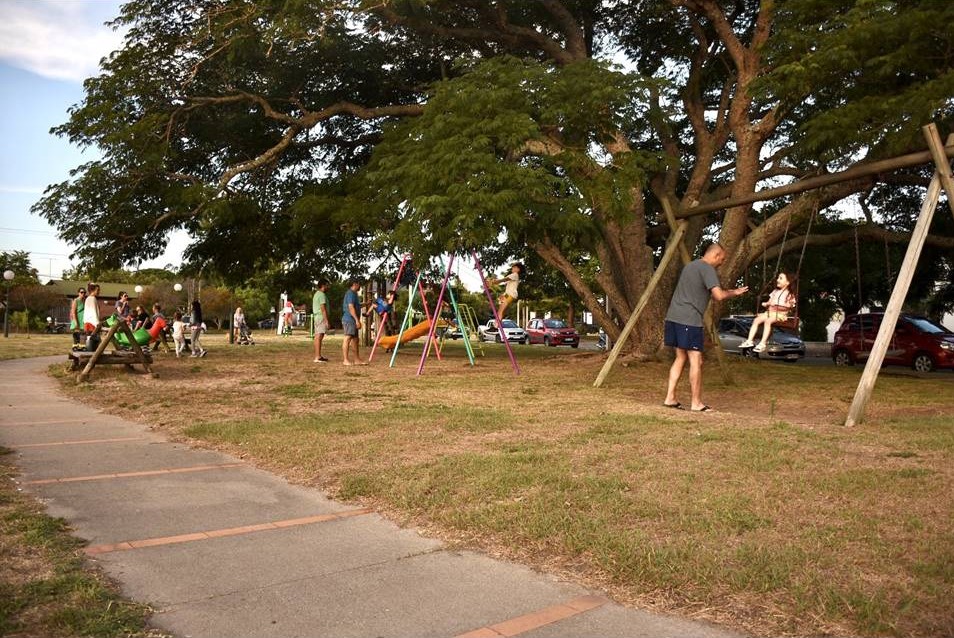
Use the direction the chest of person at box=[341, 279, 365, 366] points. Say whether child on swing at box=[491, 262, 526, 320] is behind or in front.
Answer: in front

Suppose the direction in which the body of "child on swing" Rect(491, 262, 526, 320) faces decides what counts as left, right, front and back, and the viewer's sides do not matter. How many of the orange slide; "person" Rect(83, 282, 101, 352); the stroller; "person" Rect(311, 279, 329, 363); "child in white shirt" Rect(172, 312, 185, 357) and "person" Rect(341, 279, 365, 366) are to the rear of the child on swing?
0

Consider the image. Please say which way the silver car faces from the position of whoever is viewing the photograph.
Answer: facing the viewer and to the right of the viewer

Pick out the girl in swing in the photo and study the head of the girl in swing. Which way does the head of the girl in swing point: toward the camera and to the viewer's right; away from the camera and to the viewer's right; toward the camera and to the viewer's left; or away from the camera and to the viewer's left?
toward the camera and to the viewer's left

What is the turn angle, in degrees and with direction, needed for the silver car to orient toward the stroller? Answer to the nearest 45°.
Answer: approximately 135° to its right

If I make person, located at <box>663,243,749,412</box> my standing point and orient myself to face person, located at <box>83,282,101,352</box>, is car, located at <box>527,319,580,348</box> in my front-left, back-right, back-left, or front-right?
front-right

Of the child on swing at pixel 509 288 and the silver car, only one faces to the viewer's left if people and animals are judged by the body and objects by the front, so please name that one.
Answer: the child on swing

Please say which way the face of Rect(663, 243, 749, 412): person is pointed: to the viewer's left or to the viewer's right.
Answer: to the viewer's right

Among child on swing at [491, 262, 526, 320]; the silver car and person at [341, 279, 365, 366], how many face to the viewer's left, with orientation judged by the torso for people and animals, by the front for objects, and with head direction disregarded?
1

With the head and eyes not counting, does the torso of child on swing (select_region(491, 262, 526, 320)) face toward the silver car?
no

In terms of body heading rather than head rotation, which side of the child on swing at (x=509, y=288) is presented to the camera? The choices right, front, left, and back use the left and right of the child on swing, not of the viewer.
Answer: left

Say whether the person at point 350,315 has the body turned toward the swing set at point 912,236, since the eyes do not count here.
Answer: no

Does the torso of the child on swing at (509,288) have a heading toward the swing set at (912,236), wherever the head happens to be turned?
no

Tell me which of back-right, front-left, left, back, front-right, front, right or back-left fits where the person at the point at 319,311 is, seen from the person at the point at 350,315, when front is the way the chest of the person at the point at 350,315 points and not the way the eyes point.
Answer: back-left

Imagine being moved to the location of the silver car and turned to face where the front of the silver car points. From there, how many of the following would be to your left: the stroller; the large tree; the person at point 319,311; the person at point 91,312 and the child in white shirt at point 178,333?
0
